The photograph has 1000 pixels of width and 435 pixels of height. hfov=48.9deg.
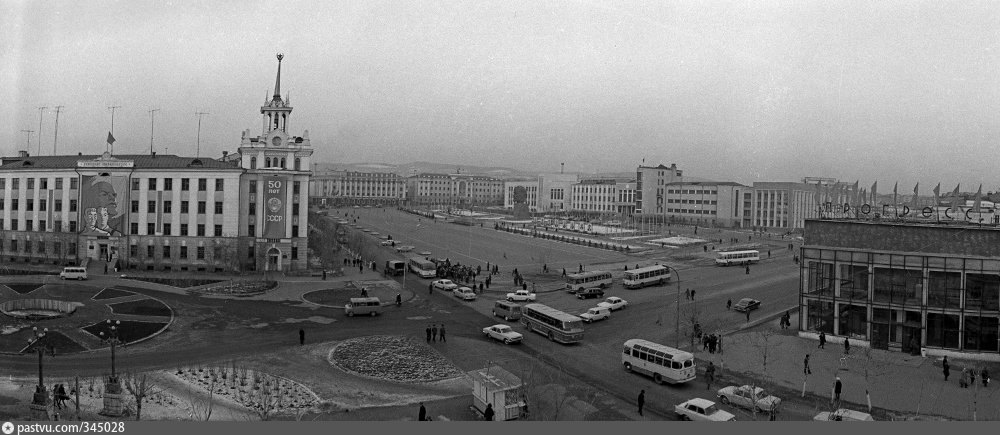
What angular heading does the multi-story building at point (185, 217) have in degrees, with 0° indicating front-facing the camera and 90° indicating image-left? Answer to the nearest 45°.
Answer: approximately 0°

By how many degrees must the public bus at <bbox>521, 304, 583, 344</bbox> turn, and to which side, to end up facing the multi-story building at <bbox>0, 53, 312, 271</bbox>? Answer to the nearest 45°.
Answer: approximately 180°

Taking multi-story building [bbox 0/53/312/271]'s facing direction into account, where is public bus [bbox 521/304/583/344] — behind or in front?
in front

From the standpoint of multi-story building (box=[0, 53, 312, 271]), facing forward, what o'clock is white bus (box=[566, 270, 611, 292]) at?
The white bus is roughly at 10 o'clock from the multi-story building.

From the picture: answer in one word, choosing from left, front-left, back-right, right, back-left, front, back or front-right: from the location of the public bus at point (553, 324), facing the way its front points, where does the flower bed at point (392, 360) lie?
right

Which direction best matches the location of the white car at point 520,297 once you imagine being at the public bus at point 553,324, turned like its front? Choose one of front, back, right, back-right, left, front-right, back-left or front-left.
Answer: back-left
